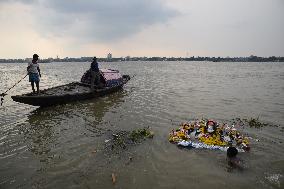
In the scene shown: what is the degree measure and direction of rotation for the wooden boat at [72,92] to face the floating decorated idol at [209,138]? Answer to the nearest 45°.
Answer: approximately 90° to its left

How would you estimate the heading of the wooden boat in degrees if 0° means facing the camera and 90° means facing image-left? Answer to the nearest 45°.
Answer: approximately 45°
